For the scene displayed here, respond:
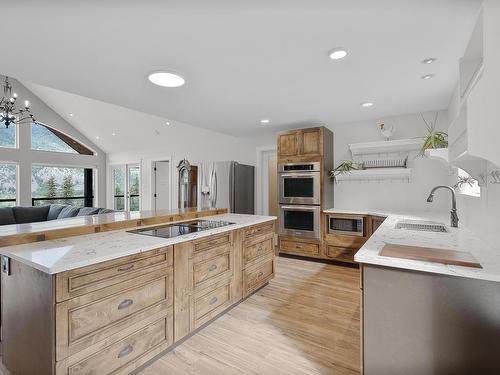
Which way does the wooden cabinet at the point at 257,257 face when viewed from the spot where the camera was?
facing the viewer and to the right of the viewer

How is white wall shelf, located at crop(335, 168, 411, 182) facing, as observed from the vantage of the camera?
facing the viewer

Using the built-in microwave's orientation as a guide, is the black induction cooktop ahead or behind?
ahead

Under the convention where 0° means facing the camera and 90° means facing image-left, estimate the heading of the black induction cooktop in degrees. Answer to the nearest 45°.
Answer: approximately 315°

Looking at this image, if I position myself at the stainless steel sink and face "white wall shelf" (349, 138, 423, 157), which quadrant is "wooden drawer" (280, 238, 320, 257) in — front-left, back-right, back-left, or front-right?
front-left

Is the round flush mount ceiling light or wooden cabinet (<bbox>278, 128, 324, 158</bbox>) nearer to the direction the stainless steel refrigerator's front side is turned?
the round flush mount ceiling light

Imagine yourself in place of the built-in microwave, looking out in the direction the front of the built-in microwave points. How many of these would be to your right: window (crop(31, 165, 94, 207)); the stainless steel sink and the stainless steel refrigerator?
2

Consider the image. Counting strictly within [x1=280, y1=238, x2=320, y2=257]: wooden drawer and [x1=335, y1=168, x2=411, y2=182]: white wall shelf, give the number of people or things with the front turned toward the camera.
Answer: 2

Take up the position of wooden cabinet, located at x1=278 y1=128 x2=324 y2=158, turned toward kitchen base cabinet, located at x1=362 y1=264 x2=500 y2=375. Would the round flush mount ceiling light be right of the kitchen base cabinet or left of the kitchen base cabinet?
right

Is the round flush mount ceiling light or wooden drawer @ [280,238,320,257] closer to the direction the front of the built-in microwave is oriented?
the round flush mount ceiling light

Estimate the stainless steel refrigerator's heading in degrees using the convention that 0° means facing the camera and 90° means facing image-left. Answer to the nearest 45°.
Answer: approximately 45°

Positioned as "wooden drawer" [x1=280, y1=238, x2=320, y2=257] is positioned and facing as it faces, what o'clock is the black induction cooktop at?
The black induction cooktop is roughly at 1 o'clock from the wooden drawer.

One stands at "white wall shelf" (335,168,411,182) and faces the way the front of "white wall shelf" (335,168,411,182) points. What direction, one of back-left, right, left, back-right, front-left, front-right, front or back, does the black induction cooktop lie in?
front-right

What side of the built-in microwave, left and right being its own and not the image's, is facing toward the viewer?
front

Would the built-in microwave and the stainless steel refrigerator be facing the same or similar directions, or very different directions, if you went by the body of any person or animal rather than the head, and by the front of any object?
same or similar directions

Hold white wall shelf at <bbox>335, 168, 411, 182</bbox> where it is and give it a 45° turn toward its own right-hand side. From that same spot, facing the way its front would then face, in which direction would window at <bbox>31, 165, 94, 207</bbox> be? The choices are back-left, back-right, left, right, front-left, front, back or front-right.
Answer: front-right

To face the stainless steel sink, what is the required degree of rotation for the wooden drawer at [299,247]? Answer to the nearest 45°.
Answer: approximately 45° to its left

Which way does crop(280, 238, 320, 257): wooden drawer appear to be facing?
toward the camera
